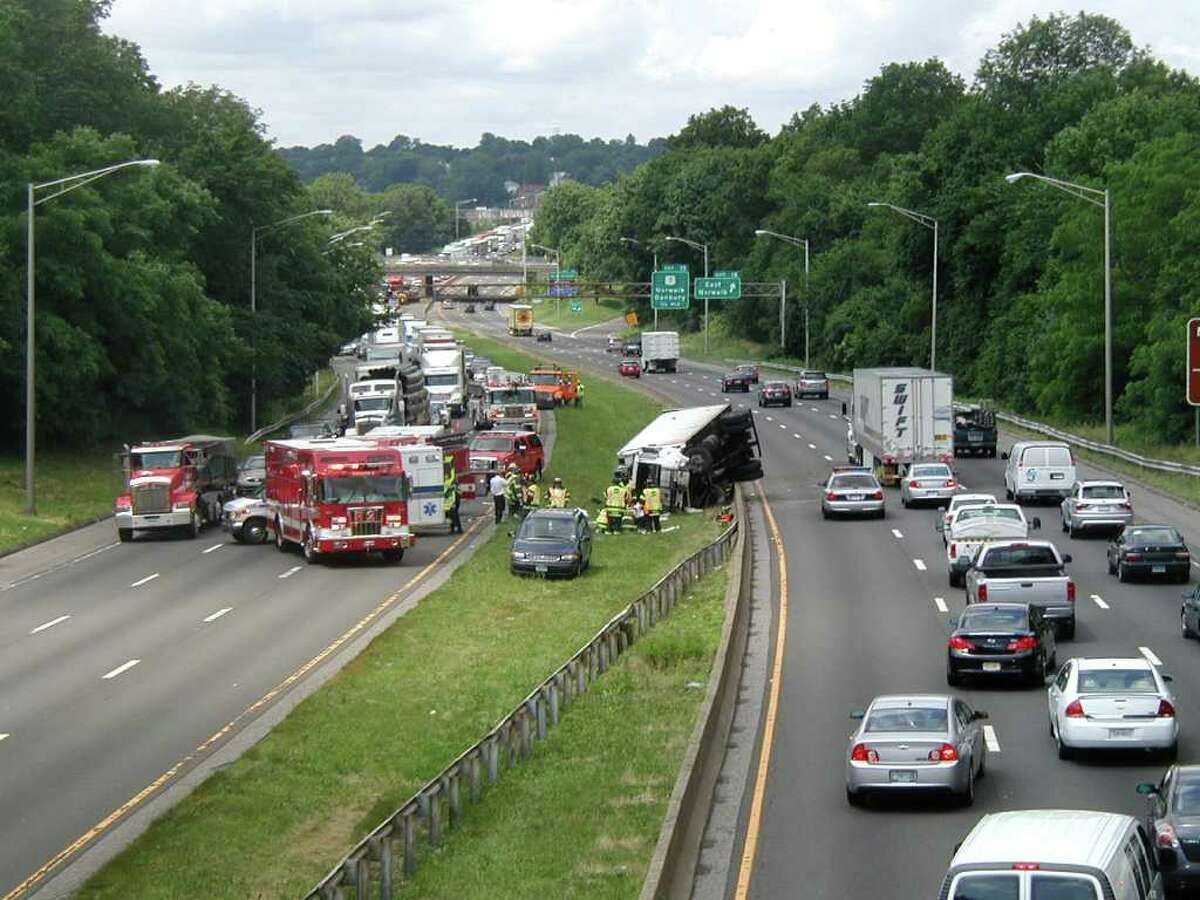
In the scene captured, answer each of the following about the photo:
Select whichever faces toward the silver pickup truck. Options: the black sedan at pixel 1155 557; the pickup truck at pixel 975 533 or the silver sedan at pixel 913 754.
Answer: the silver sedan

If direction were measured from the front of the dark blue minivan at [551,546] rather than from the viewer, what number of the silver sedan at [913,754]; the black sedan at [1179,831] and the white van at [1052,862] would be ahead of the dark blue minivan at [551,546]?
3

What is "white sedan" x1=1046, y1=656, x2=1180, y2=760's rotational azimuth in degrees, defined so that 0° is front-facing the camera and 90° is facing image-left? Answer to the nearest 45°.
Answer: approximately 180°

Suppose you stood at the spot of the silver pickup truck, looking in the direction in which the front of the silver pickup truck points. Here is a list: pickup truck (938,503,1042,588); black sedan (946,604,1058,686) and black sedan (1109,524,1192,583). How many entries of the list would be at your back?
1

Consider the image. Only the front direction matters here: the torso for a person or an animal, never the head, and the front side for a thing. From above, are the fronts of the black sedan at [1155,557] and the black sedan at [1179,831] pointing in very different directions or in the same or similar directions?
same or similar directions

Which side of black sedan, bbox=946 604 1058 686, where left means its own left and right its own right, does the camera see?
back

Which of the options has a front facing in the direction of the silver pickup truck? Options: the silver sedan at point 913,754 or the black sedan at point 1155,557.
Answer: the silver sedan

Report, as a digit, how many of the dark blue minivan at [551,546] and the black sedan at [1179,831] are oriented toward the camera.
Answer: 1

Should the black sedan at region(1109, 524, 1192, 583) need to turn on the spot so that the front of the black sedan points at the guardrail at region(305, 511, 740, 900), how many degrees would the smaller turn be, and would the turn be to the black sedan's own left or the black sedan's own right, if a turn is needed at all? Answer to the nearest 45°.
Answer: approximately 180°

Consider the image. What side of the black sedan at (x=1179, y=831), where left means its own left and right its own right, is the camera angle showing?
back

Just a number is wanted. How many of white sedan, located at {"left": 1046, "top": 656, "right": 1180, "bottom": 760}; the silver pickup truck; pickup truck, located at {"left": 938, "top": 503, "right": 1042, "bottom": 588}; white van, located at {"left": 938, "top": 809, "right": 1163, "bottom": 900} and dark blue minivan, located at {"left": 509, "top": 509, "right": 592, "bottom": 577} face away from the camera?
4

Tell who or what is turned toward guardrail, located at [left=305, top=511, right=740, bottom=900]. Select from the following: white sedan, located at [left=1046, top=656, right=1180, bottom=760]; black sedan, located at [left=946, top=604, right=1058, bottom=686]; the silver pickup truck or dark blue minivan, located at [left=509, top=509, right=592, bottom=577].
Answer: dark blue minivan, located at [left=509, top=509, right=592, bottom=577]

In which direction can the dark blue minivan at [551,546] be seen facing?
toward the camera

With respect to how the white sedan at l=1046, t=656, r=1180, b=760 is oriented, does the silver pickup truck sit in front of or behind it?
in front

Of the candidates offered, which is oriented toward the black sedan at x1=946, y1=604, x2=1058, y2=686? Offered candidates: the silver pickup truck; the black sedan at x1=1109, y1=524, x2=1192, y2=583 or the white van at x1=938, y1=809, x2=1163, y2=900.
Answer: the white van

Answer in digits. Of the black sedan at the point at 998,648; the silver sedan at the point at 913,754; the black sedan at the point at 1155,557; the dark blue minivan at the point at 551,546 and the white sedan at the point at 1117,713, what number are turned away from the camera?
4

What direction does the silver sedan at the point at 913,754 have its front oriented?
away from the camera

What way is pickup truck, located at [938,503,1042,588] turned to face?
away from the camera

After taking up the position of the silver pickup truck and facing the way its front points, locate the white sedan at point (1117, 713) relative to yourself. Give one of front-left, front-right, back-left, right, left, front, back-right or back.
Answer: back

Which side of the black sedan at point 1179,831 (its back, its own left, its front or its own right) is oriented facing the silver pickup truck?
front
